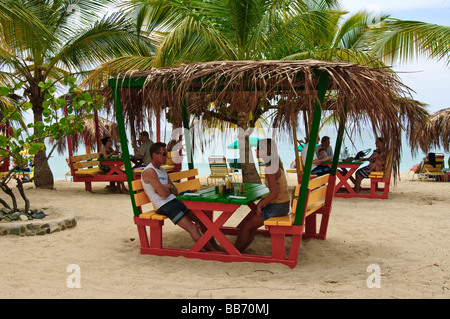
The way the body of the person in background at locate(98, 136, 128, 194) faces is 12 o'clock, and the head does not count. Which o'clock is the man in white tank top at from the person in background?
The man in white tank top is roughly at 3 o'clock from the person in background.

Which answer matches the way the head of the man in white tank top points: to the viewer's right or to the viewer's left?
to the viewer's right

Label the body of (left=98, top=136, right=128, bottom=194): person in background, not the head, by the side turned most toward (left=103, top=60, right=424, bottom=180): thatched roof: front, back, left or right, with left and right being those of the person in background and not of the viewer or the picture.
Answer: right
